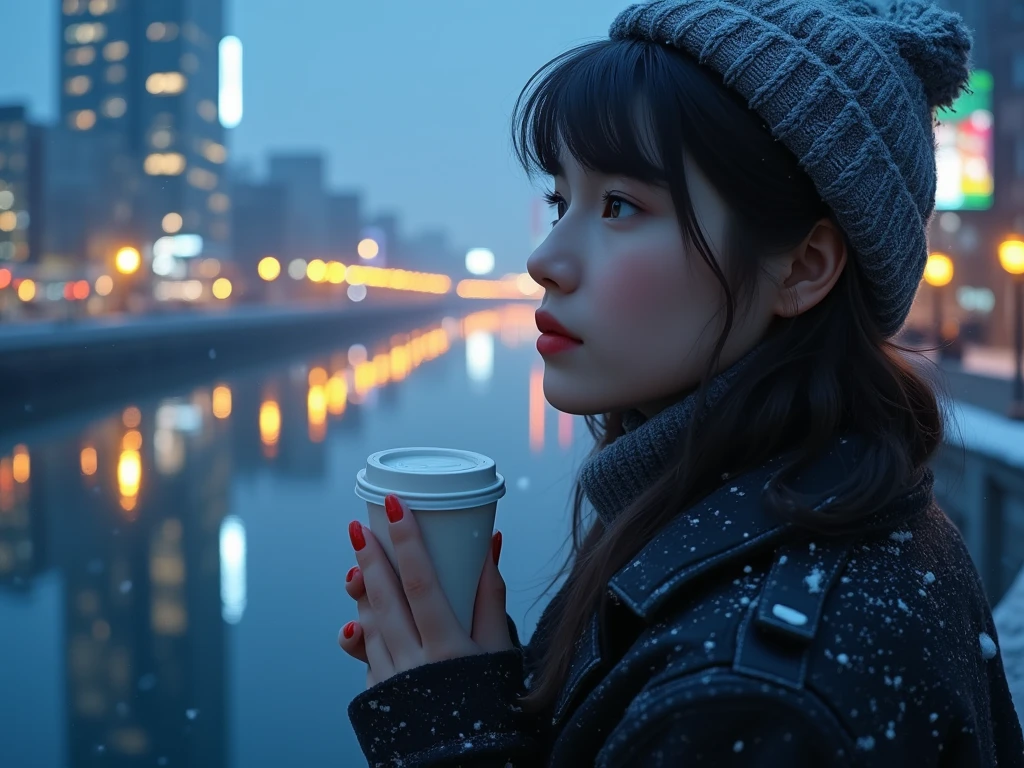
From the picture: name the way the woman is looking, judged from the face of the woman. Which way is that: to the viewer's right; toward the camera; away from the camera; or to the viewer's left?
to the viewer's left

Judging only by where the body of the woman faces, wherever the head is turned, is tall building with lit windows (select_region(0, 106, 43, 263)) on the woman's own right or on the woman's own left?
on the woman's own right

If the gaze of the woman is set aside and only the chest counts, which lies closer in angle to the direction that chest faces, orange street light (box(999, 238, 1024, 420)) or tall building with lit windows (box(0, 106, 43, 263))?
the tall building with lit windows

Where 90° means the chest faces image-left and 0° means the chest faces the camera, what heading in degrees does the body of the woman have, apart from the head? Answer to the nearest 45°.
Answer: approximately 90°

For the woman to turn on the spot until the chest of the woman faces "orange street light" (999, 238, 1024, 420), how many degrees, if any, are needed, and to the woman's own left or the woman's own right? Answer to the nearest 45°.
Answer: approximately 90° to the woman's own right
